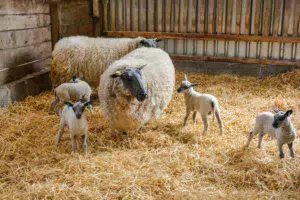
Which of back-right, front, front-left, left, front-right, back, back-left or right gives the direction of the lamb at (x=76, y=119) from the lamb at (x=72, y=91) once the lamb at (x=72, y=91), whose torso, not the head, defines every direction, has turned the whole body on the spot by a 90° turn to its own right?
front

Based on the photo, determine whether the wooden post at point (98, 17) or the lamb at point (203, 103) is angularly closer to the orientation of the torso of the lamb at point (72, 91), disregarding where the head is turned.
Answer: the lamb

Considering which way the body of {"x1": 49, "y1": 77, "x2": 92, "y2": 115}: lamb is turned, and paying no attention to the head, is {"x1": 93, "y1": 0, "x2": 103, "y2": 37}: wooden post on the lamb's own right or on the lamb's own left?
on the lamb's own left

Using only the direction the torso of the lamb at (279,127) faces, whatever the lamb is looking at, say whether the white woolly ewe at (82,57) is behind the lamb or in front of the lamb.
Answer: behind

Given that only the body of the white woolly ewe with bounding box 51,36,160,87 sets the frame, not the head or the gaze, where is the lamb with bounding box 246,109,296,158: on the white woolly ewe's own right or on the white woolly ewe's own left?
on the white woolly ewe's own right

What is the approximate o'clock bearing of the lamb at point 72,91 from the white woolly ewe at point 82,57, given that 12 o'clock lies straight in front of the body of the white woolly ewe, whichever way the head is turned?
The lamb is roughly at 3 o'clock from the white woolly ewe.

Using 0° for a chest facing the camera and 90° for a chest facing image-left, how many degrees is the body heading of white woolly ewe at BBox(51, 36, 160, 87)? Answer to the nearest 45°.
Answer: approximately 270°

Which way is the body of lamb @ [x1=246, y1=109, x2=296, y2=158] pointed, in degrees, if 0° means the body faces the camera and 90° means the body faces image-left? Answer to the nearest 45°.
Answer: approximately 315°

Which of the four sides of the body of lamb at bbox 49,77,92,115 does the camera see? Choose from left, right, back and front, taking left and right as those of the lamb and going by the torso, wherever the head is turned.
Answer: right

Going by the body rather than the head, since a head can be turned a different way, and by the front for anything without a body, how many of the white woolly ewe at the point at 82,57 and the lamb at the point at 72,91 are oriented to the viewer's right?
2
